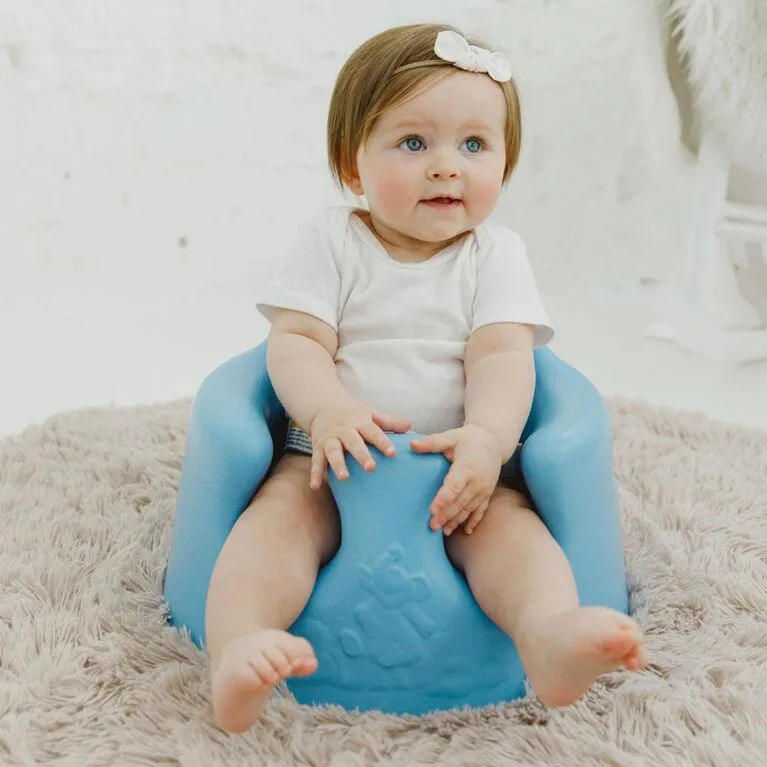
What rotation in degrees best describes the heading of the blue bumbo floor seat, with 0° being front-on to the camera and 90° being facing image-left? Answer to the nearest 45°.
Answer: approximately 0°

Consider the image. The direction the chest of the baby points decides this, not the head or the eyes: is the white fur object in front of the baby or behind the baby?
behind
